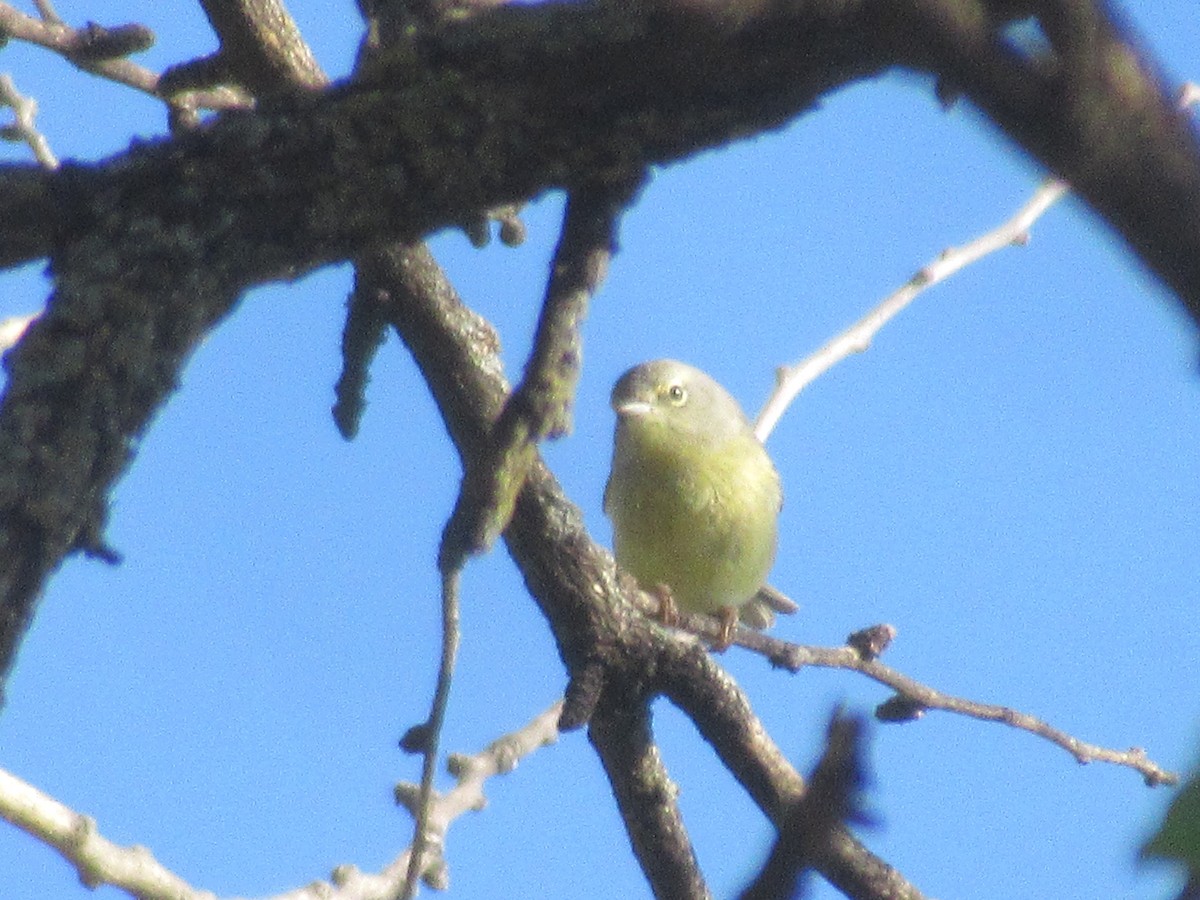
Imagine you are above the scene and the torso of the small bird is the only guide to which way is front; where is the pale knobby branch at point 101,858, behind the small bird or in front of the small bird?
in front

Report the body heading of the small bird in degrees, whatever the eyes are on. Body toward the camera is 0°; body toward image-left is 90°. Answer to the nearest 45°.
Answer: approximately 45°
